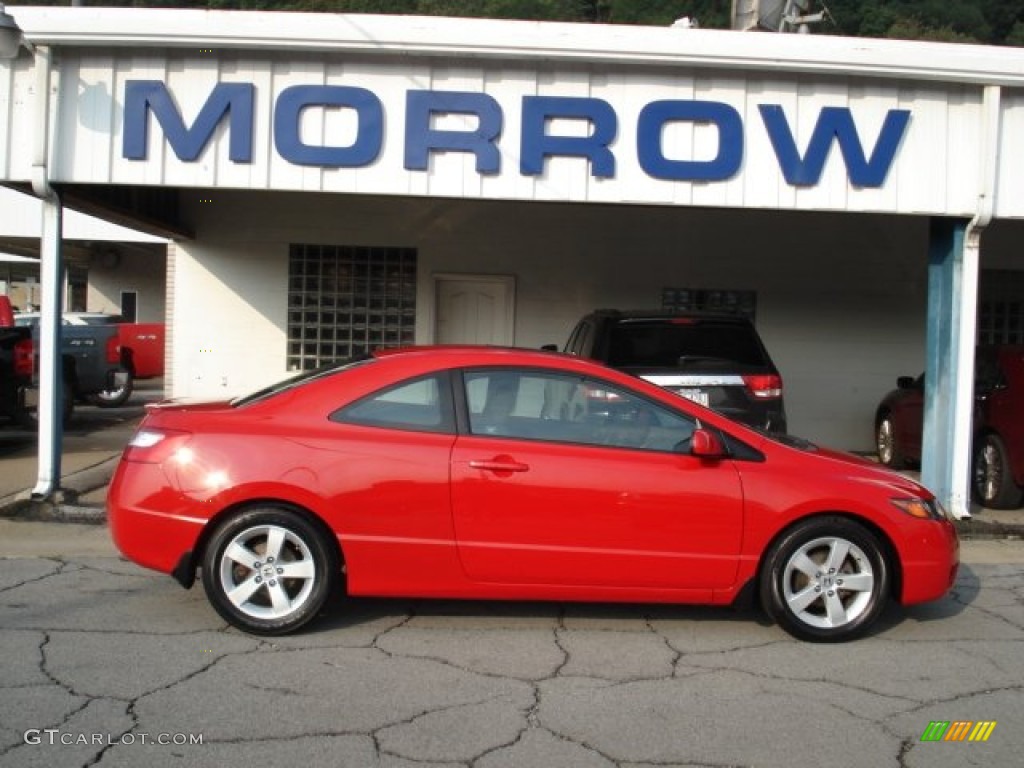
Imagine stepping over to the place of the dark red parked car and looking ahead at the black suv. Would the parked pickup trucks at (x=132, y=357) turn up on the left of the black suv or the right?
right

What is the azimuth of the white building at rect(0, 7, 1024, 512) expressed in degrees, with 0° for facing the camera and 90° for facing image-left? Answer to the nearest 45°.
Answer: approximately 0°

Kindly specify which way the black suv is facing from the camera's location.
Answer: facing away from the viewer

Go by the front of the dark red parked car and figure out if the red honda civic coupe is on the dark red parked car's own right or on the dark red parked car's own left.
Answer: on the dark red parked car's own left

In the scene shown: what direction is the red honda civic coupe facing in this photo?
to the viewer's right

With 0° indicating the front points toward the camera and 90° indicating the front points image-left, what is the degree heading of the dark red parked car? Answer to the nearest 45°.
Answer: approximately 135°

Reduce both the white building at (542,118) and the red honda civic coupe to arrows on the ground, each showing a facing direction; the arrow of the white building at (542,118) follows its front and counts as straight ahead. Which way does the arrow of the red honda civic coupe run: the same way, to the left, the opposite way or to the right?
to the left

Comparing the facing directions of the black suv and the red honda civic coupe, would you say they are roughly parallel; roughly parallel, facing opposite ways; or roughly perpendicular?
roughly perpendicular

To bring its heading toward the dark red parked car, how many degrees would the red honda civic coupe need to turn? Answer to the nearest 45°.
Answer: approximately 45° to its left
